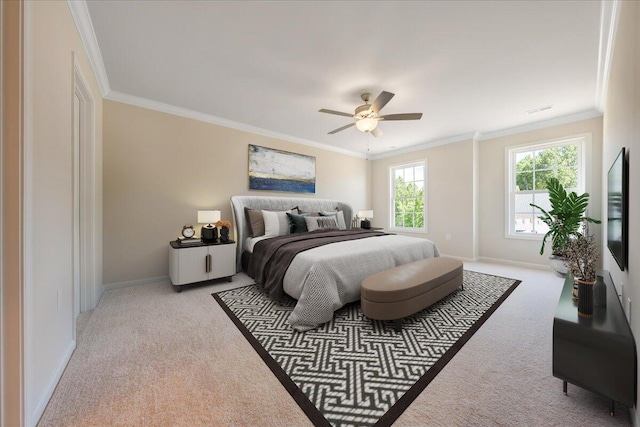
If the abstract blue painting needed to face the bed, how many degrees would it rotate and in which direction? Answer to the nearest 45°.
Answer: approximately 45° to its right

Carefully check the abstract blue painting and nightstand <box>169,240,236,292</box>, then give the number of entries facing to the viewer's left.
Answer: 0

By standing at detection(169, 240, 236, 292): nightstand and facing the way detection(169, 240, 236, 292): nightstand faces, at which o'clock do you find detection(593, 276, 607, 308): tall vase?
The tall vase is roughly at 12 o'clock from the nightstand.

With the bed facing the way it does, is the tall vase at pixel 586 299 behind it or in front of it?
in front

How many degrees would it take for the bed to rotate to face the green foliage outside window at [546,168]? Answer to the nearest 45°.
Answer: approximately 90° to its left

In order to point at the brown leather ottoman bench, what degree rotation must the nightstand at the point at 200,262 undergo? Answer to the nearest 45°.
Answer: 0° — it already faces it

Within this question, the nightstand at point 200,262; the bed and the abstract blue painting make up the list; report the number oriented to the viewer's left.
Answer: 0

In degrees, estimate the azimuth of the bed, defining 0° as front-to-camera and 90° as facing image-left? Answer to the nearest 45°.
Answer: approximately 315°

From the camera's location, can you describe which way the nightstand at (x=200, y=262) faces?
facing the viewer and to the right of the viewer

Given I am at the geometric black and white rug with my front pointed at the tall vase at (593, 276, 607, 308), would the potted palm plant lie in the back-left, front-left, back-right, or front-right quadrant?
front-left

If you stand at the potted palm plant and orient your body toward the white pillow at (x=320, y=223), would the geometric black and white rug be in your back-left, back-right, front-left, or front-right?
front-left

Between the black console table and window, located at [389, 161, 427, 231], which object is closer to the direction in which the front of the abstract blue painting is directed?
the black console table
